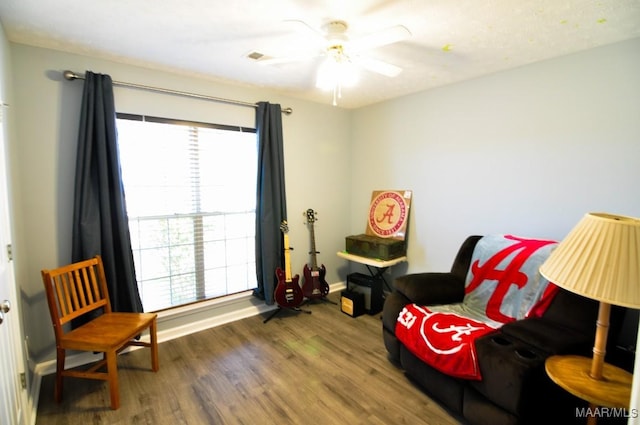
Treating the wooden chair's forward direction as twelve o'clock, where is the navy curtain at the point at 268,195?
The navy curtain is roughly at 10 o'clock from the wooden chair.

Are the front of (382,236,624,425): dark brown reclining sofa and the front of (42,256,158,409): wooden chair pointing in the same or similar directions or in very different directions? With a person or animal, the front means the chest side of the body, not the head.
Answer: very different directions

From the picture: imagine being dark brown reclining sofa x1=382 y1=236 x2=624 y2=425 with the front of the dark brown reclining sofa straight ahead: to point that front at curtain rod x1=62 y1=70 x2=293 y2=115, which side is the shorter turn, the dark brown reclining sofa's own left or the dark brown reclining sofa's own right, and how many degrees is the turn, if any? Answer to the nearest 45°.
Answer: approximately 45° to the dark brown reclining sofa's own right

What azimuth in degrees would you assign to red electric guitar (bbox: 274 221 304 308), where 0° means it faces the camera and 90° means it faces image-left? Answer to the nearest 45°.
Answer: approximately 0°

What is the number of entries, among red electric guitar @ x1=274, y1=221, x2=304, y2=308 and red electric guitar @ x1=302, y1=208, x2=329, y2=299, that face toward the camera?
2
